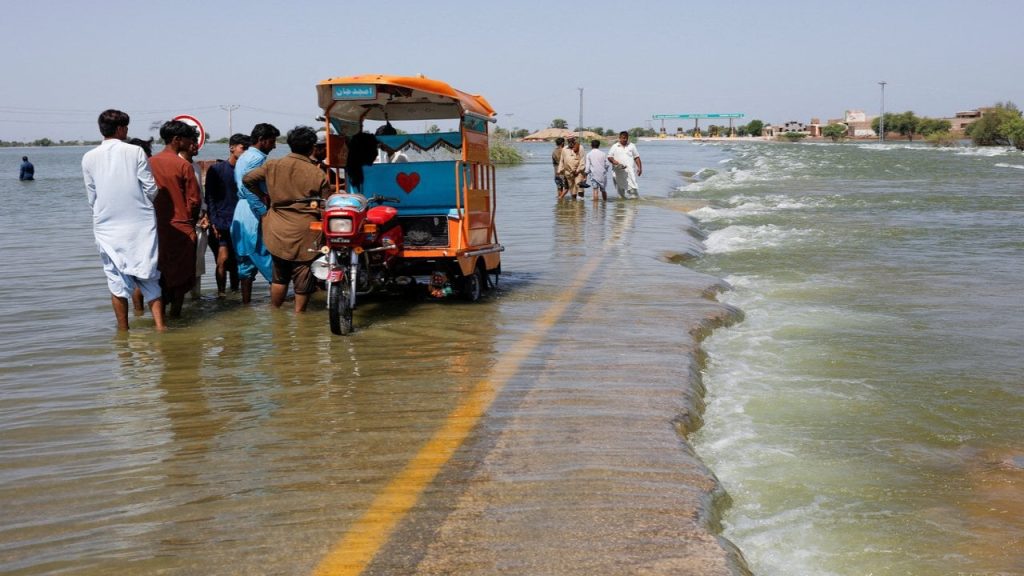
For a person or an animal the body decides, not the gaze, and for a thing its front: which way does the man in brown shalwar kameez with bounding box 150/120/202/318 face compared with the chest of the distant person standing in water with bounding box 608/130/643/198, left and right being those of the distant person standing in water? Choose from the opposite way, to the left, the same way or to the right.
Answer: the opposite way

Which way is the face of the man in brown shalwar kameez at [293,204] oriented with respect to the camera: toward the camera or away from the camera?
away from the camera

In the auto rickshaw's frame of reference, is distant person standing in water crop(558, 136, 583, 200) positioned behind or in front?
behind

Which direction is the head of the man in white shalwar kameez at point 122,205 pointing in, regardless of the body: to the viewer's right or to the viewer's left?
to the viewer's right

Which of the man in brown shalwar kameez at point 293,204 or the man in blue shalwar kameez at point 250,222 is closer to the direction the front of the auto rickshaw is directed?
the man in brown shalwar kameez

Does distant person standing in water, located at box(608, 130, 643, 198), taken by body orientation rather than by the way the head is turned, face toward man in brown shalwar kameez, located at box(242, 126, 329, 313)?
yes

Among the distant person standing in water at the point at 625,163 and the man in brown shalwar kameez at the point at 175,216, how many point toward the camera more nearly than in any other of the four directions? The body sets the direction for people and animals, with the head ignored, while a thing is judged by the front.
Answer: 1

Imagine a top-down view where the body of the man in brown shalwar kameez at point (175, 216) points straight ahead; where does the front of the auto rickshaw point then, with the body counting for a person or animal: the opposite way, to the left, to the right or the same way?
the opposite way

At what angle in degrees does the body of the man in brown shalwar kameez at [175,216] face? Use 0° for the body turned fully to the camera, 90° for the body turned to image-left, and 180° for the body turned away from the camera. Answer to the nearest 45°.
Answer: approximately 225°

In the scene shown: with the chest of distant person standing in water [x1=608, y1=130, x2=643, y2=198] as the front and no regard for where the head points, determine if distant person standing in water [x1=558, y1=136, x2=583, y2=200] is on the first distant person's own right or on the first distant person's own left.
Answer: on the first distant person's own right
